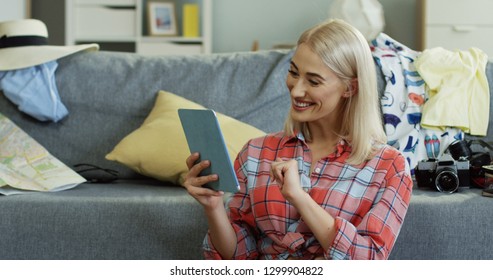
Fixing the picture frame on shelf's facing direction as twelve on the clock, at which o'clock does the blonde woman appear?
The blonde woman is roughly at 12 o'clock from the picture frame on shelf.

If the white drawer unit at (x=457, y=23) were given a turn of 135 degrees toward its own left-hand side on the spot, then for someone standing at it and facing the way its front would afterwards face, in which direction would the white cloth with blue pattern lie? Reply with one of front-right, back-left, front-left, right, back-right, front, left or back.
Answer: back-right

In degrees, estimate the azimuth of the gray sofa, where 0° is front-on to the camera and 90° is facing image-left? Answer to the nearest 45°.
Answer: approximately 0°

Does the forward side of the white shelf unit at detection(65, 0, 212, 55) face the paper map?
yes

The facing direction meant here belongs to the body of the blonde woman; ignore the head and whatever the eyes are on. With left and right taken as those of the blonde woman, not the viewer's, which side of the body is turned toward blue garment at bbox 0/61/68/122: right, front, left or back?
right

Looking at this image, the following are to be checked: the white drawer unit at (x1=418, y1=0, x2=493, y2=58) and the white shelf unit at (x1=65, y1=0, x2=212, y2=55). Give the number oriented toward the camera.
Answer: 2

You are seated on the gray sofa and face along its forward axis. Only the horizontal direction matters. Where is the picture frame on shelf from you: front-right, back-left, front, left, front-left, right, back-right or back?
back

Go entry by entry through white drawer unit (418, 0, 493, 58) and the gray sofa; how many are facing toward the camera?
2

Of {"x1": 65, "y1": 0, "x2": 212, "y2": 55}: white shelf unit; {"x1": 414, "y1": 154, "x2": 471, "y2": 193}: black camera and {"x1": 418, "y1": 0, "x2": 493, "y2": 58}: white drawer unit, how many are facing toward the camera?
3

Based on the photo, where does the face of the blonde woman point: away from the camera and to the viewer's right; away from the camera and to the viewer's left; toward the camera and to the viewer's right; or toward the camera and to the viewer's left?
toward the camera and to the viewer's left

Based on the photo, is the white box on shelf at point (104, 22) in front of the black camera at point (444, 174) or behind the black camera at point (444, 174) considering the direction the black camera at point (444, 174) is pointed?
behind

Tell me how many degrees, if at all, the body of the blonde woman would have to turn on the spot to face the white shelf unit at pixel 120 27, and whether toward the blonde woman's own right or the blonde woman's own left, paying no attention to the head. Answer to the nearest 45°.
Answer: approximately 135° to the blonde woman's own right

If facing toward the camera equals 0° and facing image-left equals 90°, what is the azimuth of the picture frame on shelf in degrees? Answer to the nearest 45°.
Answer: approximately 0°
